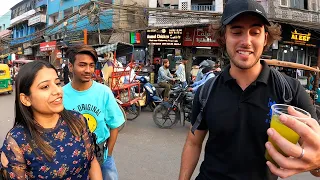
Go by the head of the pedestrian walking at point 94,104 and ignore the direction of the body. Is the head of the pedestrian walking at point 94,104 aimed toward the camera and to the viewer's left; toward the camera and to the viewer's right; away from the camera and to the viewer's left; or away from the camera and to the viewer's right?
toward the camera and to the viewer's right

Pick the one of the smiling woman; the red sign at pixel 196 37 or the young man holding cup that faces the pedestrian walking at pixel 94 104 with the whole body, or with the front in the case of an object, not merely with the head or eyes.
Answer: the red sign

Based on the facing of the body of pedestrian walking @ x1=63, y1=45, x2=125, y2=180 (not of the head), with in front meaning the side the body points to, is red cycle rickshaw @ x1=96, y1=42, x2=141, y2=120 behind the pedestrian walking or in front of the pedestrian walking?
behind

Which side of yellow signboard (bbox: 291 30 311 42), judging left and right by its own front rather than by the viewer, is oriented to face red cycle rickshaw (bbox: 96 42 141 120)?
front

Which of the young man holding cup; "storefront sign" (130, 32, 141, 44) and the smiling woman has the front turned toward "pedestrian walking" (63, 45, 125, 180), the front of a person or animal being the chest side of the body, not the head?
the storefront sign

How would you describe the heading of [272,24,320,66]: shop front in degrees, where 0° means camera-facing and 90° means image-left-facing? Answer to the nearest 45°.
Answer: approximately 0°
